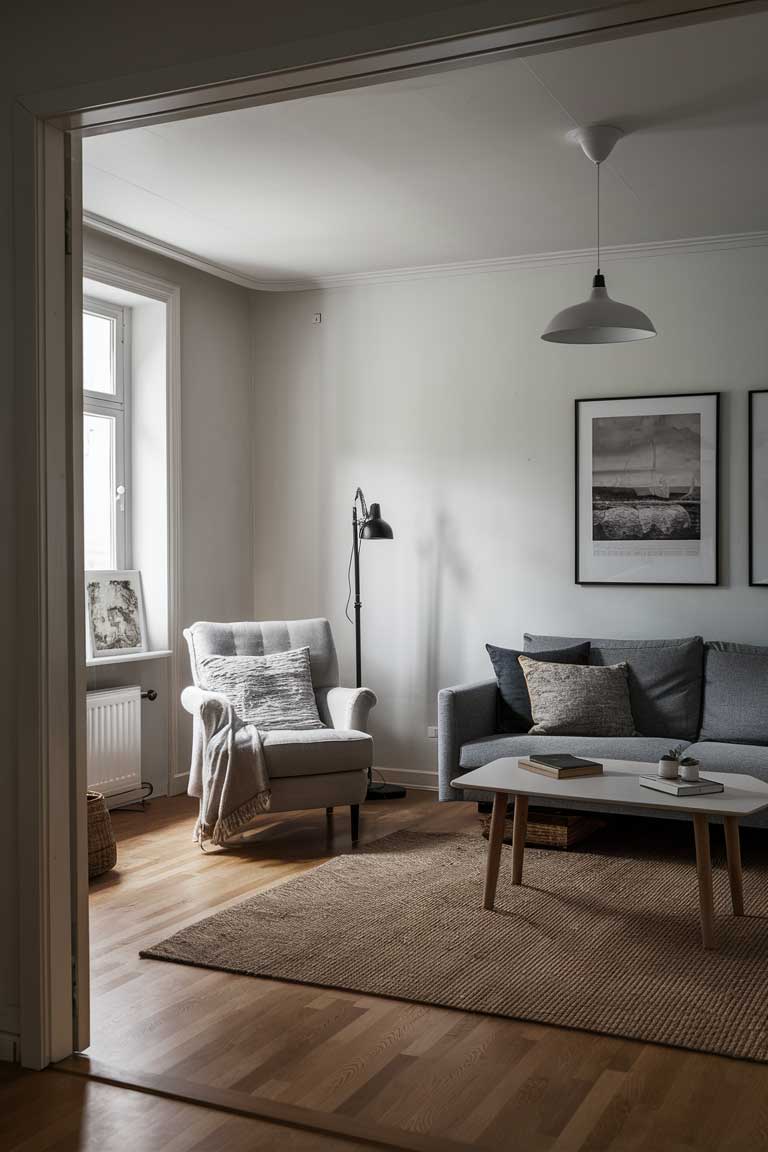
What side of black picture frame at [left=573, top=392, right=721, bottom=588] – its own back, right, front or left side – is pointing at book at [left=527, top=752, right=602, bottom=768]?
front

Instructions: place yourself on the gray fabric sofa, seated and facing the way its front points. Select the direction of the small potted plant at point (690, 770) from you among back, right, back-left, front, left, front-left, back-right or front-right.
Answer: front

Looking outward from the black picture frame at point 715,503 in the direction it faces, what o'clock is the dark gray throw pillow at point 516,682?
The dark gray throw pillow is roughly at 2 o'clock from the black picture frame.

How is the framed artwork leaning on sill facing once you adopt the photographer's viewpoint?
facing the viewer and to the right of the viewer

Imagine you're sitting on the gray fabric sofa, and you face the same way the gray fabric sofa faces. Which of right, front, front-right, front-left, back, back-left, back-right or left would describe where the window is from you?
right

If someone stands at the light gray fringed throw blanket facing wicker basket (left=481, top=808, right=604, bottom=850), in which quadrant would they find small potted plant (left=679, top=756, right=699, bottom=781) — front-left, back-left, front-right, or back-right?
front-right

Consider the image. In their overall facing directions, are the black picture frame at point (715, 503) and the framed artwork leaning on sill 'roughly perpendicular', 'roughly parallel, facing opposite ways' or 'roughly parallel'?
roughly perpendicular

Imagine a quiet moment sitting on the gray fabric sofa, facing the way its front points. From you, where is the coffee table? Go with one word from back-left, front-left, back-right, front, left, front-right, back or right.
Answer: front

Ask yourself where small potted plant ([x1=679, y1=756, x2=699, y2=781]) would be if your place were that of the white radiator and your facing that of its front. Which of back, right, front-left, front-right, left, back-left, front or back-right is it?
front

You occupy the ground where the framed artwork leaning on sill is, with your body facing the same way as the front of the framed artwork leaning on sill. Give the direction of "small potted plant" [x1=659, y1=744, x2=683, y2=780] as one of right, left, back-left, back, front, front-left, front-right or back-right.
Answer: front

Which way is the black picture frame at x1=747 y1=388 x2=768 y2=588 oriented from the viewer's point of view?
toward the camera

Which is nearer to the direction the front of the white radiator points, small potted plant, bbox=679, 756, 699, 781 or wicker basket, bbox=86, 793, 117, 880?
the small potted plant

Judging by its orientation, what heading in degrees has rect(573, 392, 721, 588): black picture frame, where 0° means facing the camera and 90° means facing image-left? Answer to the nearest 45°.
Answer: approximately 0°

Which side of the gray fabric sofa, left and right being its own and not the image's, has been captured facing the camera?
front

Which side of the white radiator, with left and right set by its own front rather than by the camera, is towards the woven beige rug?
front

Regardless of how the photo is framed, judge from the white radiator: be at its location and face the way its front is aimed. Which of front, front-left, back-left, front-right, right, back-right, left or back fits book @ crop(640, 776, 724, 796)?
front

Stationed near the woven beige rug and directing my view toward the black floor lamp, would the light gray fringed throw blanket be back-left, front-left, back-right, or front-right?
front-left

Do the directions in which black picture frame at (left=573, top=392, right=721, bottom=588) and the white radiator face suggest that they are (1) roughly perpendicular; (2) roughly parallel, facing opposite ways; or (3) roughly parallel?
roughly perpendicular

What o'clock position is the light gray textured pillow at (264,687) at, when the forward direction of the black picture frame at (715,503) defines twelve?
The light gray textured pillow is roughly at 2 o'clock from the black picture frame.

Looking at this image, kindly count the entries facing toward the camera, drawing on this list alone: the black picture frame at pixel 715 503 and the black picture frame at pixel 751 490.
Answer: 2
